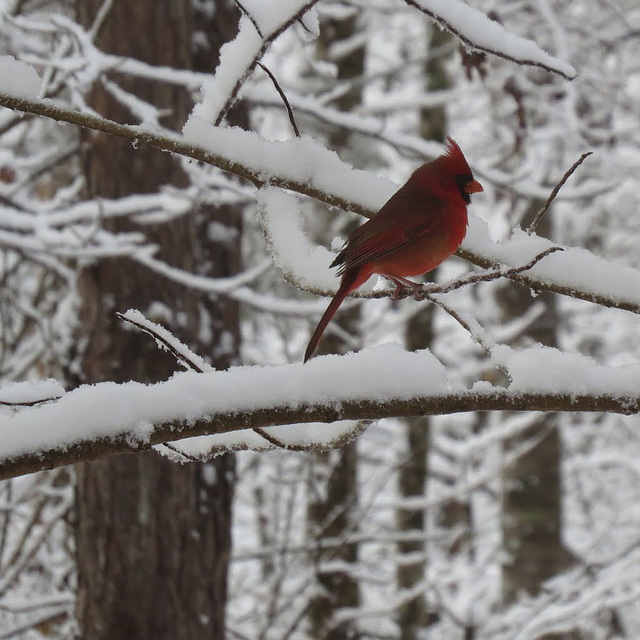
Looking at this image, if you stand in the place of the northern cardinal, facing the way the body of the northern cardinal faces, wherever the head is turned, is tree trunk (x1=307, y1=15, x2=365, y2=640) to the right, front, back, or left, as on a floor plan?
left

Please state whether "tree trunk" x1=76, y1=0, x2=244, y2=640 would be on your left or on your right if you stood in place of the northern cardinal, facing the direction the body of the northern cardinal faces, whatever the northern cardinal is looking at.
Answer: on your left

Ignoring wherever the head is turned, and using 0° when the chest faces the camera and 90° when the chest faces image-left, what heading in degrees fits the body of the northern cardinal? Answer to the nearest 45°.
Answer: approximately 270°
